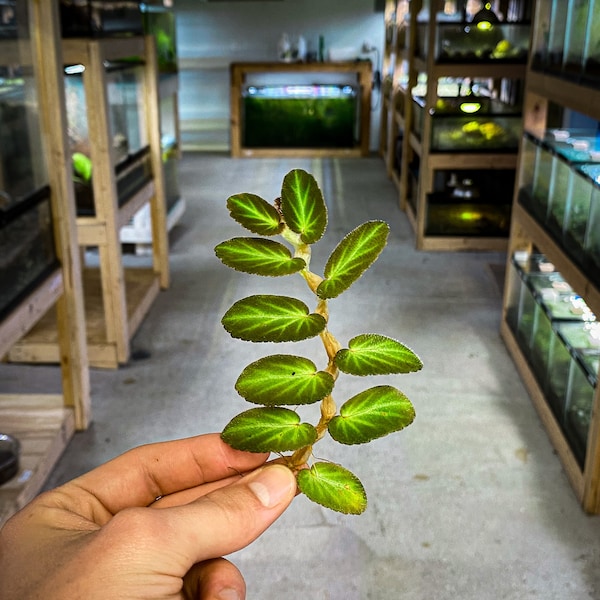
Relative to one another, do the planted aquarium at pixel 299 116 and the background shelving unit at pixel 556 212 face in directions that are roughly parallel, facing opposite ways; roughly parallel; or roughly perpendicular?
roughly perpendicular

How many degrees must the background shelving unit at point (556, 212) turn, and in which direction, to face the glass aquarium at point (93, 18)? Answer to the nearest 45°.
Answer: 0° — it already faces it

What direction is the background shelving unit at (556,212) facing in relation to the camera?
to the viewer's left

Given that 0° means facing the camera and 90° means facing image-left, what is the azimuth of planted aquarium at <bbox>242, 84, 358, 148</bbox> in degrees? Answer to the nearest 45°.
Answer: approximately 0°

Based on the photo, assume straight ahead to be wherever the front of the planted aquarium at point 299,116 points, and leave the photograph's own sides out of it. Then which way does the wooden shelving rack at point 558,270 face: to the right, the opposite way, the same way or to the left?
to the right

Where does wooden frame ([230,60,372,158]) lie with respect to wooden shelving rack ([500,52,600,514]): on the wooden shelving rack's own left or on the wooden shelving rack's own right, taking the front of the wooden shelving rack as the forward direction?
on the wooden shelving rack's own right

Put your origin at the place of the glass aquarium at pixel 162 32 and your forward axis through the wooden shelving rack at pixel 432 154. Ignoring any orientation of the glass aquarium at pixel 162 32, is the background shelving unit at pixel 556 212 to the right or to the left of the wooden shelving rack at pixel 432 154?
right

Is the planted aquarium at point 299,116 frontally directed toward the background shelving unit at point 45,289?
yes

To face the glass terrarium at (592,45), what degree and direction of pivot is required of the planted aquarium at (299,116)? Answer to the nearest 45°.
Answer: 0° — it already faces it

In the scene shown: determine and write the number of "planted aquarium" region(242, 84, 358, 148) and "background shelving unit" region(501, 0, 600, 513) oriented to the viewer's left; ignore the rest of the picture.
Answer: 1

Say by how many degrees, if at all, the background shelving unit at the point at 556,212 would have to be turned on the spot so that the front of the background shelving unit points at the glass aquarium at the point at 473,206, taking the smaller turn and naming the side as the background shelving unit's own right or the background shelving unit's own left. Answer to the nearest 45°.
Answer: approximately 90° to the background shelving unit's own right

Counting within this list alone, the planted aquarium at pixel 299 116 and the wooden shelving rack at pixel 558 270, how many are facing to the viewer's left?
1

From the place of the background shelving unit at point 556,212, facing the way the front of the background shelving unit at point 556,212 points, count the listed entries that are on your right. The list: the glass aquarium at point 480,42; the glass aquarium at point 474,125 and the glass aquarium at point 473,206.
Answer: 3
